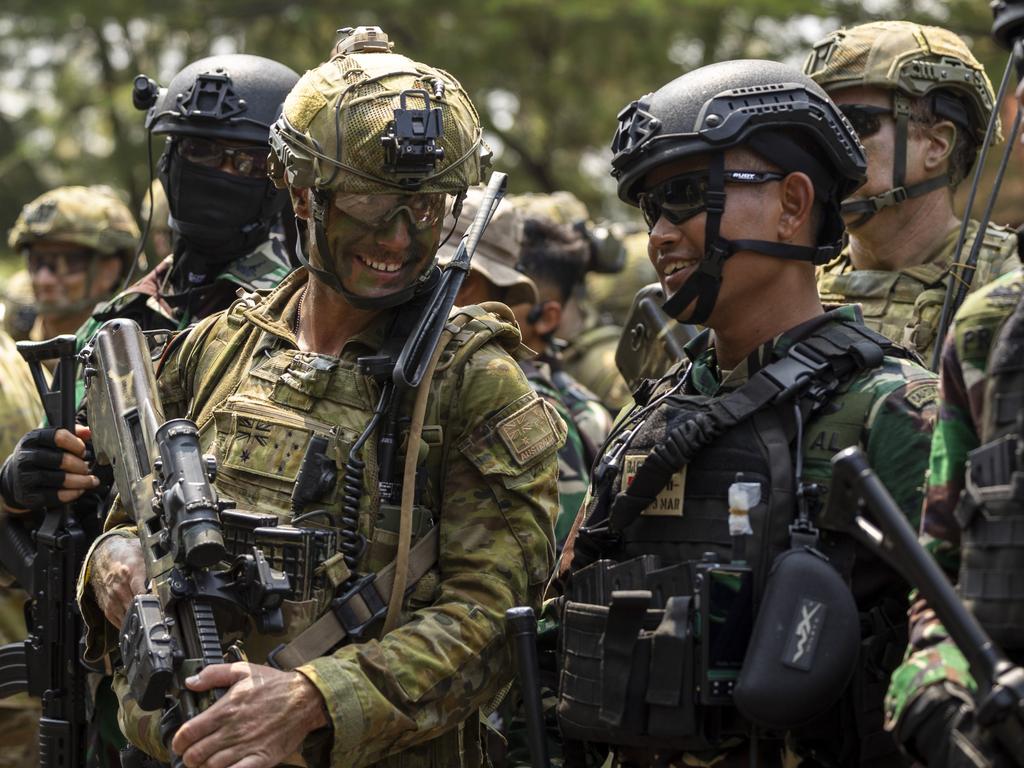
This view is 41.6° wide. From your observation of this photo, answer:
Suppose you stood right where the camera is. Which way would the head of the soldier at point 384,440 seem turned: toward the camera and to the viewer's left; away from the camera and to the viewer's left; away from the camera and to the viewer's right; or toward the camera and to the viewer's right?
toward the camera and to the viewer's right

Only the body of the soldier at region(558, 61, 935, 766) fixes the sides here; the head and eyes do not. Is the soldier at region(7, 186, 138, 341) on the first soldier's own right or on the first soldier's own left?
on the first soldier's own right

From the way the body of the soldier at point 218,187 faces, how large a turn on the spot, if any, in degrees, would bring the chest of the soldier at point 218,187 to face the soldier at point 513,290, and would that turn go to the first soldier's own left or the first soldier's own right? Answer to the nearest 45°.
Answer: approximately 135° to the first soldier's own left

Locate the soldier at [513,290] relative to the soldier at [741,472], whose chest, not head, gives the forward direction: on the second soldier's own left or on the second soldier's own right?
on the second soldier's own right

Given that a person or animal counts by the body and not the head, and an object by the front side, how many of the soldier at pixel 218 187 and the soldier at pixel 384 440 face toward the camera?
2

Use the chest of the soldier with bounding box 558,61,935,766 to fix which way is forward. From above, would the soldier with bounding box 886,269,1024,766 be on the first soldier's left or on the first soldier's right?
on the first soldier's left

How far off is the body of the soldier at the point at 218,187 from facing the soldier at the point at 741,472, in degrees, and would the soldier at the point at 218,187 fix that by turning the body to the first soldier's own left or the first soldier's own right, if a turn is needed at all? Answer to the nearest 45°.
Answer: approximately 45° to the first soldier's own left

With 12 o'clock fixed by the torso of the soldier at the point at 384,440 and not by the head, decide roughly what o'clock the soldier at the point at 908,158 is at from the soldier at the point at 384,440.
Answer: the soldier at the point at 908,158 is roughly at 8 o'clock from the soldier at the point at 384,440.
